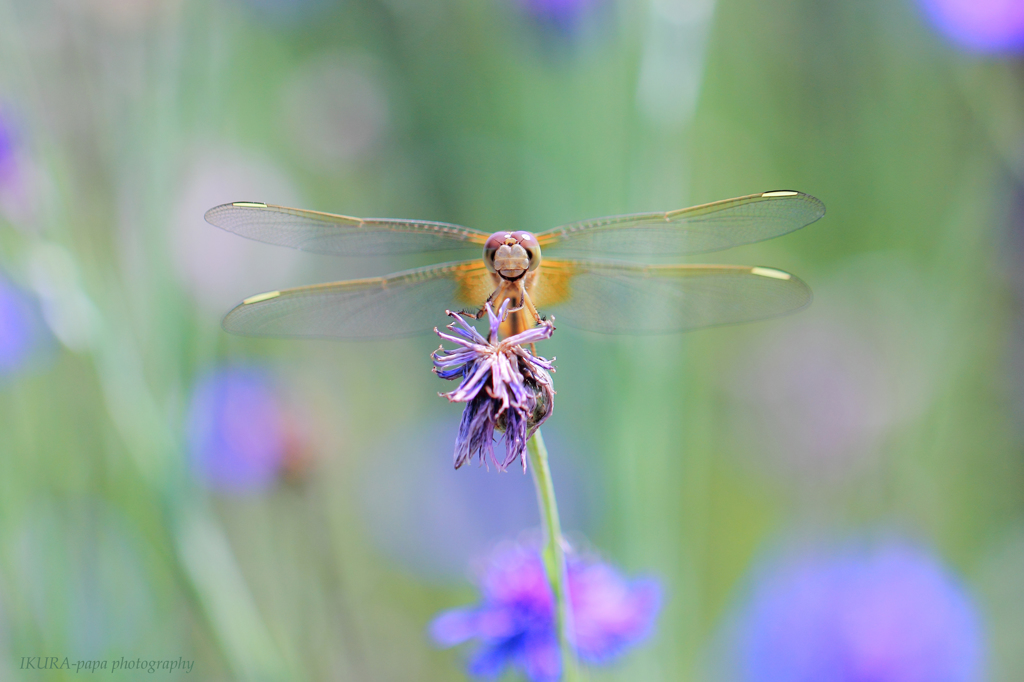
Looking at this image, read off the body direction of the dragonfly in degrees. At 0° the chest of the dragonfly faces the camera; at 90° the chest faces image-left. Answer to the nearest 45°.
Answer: approximately 0°

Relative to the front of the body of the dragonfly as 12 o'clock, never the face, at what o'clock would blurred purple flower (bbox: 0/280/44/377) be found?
The blurred purple flower is roughly at 4 o'clock from the dragonfly.
